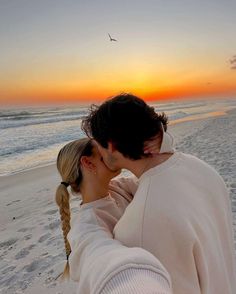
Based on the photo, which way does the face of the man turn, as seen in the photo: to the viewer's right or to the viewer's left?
to the viewer's left

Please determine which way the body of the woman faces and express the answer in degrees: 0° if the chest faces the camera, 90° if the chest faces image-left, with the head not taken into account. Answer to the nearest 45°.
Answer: approximately 270°
